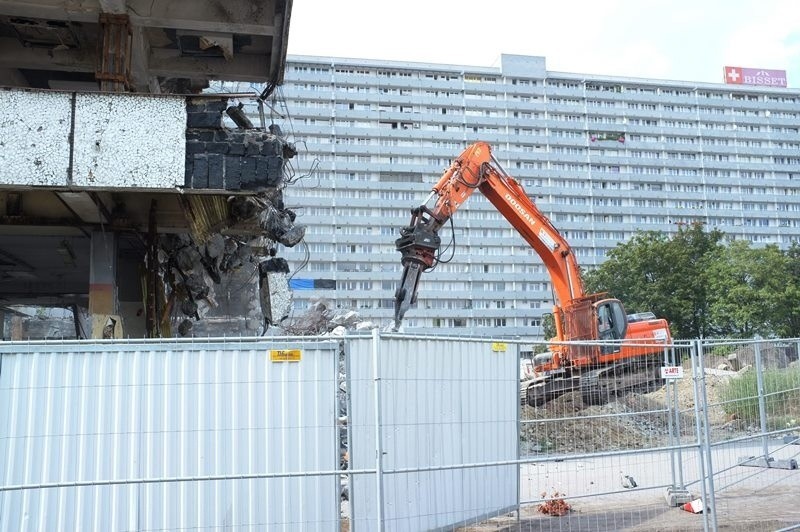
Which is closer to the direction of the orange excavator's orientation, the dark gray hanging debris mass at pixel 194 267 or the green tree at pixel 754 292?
the dark gray hanging debris mass

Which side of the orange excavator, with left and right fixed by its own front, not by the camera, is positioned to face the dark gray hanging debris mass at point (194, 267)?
front

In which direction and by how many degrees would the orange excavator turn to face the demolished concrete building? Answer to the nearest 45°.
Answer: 0° — it already faces it

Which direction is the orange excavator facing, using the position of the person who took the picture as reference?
facing the viewer and to the left of the viewer

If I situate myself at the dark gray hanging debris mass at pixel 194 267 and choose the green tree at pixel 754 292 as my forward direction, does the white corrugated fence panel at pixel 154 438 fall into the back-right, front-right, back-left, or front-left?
back-right

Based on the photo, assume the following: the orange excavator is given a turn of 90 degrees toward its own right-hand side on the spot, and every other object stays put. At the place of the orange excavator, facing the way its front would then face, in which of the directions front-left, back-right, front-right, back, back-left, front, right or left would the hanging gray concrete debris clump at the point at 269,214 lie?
left

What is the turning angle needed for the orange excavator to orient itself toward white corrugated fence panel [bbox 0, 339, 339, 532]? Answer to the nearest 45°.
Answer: approximately 45° to its left

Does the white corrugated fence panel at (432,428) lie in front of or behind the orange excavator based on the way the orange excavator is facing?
in front
